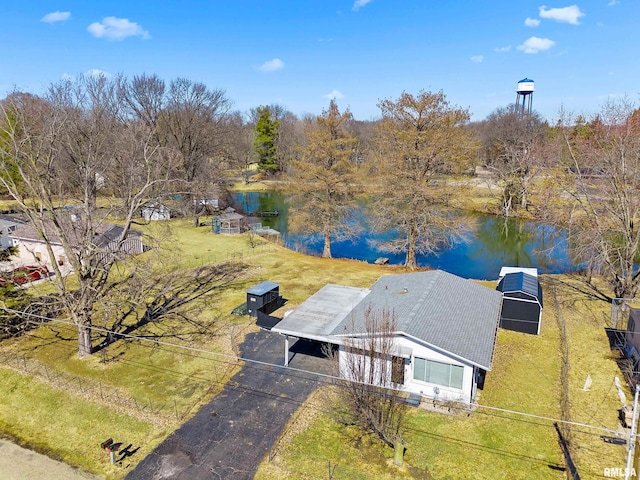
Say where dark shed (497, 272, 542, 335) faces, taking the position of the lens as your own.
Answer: facing the viewer

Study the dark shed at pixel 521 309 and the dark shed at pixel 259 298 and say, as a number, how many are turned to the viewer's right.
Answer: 0

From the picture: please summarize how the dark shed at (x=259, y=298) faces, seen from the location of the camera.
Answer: facing the viewer and to the left of the viewer

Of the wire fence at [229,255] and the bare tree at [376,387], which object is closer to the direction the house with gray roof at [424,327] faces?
the bare tree

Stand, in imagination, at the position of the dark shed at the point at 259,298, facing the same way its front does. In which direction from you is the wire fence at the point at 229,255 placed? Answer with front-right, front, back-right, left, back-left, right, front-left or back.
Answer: back-right

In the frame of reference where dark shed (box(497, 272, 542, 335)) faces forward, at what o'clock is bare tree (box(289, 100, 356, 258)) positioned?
The bare tree is roughly at 4 o'clock from the dark shed.

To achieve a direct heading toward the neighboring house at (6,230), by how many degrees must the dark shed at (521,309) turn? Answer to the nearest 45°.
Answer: approximately 90° to its right

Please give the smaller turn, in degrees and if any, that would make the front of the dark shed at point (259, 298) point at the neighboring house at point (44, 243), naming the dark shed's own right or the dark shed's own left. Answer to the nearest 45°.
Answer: approximately 90° to the dark shed's own right

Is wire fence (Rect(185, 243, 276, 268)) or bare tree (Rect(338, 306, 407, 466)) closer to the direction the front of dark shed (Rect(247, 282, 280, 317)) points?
the bare tree

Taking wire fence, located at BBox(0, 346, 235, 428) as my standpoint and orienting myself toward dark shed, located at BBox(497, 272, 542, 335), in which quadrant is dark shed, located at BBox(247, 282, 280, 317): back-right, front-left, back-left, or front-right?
front-left
